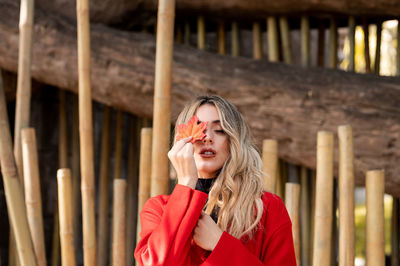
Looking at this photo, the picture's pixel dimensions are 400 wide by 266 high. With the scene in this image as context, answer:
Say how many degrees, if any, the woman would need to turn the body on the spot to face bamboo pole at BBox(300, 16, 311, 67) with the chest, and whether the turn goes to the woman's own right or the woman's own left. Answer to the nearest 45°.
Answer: approximately 180°

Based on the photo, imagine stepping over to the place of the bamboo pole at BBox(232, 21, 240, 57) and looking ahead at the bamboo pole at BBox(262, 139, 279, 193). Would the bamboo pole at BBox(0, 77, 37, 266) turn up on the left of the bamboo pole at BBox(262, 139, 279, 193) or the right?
right

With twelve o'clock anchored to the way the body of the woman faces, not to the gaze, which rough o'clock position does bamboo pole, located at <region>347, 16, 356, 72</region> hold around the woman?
The bamboo pole is roughly at 7 o'clock from the woman.

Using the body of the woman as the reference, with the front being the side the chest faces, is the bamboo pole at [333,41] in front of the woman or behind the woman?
behind

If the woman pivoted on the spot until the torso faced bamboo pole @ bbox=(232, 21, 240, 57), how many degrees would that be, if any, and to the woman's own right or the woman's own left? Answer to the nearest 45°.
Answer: approximately 180°

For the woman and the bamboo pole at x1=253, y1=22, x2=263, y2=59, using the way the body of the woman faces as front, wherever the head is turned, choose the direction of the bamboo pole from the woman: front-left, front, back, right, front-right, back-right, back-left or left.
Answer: back

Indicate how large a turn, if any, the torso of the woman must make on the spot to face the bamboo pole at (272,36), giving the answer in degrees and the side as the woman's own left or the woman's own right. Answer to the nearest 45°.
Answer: approximately 180°

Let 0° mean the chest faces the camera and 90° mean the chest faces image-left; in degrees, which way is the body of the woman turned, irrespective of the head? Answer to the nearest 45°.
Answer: approximately 0°
